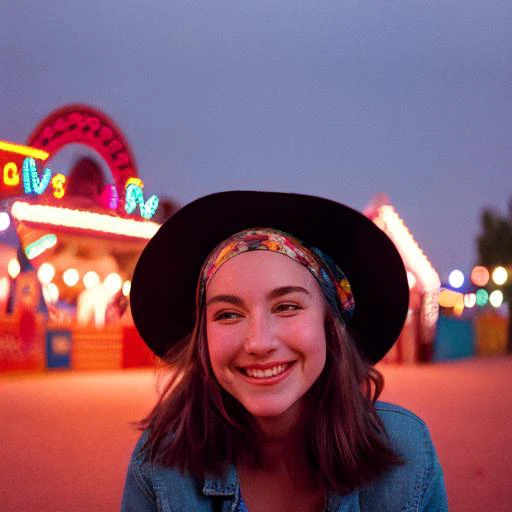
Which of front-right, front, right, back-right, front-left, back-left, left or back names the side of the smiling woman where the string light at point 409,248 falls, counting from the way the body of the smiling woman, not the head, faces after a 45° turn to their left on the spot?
back-left

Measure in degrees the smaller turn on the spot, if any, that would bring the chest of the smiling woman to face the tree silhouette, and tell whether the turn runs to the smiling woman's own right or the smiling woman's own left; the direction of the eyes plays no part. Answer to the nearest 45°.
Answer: approximately 180°

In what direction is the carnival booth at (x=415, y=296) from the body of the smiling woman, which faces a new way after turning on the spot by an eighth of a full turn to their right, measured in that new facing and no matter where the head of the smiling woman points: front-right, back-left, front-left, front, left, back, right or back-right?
back-right

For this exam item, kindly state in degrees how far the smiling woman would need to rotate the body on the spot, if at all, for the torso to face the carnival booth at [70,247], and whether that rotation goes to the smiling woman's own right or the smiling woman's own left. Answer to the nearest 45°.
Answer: approximately 180°

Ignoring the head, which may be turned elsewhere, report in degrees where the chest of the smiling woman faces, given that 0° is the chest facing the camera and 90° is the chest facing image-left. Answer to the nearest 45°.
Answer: approximately 0°

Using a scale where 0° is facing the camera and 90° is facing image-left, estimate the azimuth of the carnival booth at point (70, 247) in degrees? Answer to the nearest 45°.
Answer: approximately 315°
